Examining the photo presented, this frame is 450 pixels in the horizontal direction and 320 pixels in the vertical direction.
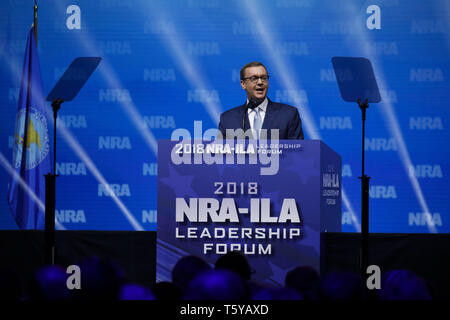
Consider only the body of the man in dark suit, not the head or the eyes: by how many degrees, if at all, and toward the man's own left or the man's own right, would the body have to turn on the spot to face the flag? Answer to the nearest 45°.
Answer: approximately 135° to the man's own right

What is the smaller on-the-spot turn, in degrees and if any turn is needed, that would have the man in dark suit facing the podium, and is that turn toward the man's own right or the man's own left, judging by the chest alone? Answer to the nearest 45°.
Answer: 0° — they already face it

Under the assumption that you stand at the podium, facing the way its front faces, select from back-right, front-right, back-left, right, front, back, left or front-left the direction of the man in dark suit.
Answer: back

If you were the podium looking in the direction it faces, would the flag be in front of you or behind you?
behind

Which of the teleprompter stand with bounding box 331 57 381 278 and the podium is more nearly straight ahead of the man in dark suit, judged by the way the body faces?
the podium

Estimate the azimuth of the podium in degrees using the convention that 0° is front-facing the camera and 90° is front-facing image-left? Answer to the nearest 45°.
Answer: approximately 0°

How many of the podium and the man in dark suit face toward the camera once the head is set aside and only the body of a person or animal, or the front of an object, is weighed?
2
